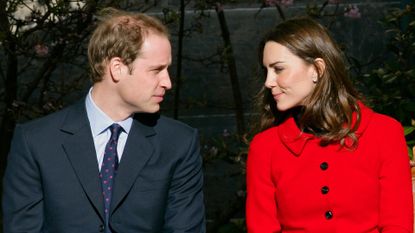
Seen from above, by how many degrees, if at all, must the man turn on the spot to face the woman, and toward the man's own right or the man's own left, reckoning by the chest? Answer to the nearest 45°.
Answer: approximately 90° to the man's own left

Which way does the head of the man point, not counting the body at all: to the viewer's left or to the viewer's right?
to the viewer's right

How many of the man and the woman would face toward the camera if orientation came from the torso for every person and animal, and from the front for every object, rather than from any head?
2

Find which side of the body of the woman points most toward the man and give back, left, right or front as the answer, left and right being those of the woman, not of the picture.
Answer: right

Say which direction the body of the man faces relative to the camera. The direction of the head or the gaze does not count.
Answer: toward the camera

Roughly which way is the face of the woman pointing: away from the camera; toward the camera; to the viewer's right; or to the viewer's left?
to the viewer's left

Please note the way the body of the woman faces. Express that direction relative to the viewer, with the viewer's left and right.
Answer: facing the viewer
